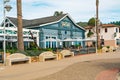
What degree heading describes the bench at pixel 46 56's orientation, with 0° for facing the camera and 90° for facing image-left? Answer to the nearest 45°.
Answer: approximately 315°

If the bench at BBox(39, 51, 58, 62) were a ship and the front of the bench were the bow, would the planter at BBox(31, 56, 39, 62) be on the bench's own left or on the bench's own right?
on the bench's own right

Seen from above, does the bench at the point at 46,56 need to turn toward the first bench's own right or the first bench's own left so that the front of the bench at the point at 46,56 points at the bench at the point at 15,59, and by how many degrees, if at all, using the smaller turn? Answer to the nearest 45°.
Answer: approximately 90° to the first bench's own right

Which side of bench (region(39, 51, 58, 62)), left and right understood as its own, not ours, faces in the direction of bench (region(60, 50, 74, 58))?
left
